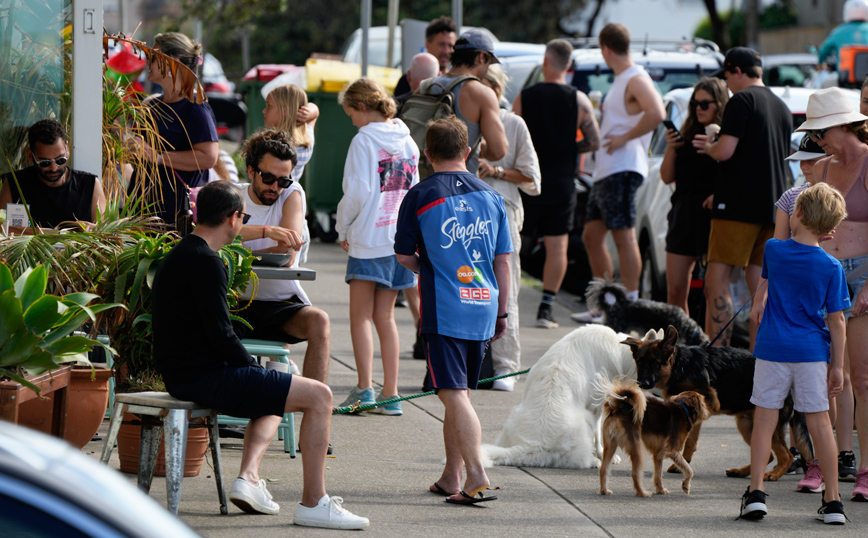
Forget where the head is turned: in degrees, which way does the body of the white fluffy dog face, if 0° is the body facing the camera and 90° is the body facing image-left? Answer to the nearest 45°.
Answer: approximately 225°

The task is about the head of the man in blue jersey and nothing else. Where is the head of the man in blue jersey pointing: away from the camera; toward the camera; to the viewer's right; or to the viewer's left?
away from the camera

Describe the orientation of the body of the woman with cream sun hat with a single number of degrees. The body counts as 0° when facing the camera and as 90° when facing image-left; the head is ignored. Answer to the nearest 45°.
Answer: approximately 45°

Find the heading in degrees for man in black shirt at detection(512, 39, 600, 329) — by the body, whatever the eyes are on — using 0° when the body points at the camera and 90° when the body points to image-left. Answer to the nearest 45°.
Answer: approximately 180°

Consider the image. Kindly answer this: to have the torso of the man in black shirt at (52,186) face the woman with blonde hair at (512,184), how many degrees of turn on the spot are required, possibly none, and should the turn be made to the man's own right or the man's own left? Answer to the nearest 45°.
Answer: approximately 90° to the man's own left

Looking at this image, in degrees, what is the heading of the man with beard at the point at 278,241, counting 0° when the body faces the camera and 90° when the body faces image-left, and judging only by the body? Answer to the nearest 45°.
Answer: approximately 315°

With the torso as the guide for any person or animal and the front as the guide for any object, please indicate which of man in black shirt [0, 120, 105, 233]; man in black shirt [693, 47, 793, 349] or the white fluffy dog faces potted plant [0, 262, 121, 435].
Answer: man in black shirt [0, 120, 105, 233]

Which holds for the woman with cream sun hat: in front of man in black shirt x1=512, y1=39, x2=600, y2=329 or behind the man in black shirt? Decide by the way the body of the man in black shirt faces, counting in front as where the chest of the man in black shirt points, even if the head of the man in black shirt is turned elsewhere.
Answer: behind

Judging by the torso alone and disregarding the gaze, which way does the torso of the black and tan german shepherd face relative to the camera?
to the viewer's left

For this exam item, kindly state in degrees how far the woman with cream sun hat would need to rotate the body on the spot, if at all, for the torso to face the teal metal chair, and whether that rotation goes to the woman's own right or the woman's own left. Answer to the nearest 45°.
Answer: approximately 45° to the woman's own right

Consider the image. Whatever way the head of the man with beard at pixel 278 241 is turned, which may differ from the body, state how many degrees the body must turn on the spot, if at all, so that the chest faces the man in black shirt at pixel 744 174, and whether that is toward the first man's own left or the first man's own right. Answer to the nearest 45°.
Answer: approximately 90° to the first man's own left

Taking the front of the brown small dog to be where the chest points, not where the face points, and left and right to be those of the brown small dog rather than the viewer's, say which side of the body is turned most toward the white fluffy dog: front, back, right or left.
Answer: left

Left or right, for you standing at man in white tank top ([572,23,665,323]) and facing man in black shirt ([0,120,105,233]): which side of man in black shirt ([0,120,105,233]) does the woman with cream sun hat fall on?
left
